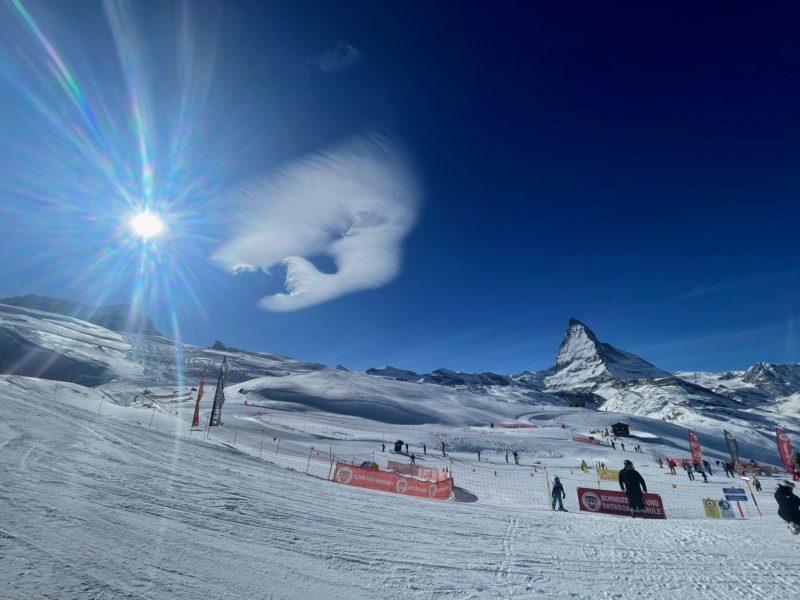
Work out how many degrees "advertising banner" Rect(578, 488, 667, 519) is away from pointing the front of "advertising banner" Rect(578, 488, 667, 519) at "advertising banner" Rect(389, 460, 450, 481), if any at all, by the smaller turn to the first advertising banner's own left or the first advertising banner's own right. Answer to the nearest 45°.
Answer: approximately 135° to the first advertising banner's own right

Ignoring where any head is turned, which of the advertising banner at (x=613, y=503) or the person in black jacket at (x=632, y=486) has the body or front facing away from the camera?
the person in black jacket

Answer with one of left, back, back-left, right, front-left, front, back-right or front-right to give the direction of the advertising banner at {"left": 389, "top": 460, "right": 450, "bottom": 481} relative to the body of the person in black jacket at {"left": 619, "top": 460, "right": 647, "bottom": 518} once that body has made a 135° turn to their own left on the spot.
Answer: left

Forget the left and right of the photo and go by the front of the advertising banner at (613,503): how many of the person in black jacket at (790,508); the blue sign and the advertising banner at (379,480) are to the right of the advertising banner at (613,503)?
1

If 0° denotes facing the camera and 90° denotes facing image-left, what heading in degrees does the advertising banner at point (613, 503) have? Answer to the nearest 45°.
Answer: approximately 0°

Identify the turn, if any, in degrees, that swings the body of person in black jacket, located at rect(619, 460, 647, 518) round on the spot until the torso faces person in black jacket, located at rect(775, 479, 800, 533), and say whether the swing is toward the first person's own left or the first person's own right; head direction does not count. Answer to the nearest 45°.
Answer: approximately 135° to the first person's own right

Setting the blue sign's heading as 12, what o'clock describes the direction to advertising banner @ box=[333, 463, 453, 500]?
The advertising banner is roughly at 2 o'clock from the blue sign.

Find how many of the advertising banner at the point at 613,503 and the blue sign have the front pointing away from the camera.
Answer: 0

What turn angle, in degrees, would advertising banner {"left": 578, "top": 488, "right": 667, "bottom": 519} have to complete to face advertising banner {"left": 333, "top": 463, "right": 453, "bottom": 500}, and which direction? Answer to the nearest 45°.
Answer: approximately 90° to its right

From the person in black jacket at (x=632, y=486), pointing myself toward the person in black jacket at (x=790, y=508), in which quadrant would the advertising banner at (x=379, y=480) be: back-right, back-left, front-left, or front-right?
back-right

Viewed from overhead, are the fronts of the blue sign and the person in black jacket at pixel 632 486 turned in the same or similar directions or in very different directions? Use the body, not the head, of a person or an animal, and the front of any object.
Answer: very different directions
